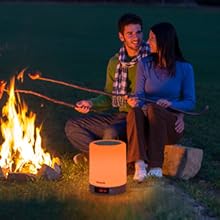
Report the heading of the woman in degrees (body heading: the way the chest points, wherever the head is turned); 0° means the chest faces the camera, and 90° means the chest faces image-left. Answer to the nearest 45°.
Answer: approximately 45°

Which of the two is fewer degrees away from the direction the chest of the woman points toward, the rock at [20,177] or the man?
the rock

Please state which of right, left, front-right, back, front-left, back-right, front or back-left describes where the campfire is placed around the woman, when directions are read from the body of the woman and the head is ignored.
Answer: front-right

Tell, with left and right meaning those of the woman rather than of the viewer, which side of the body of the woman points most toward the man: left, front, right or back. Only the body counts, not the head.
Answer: right

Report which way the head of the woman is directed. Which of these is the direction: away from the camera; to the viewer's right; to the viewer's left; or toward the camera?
to the viewer's left

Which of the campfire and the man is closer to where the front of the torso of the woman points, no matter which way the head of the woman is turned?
the campfire

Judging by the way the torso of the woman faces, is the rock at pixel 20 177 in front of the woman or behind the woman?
in front
